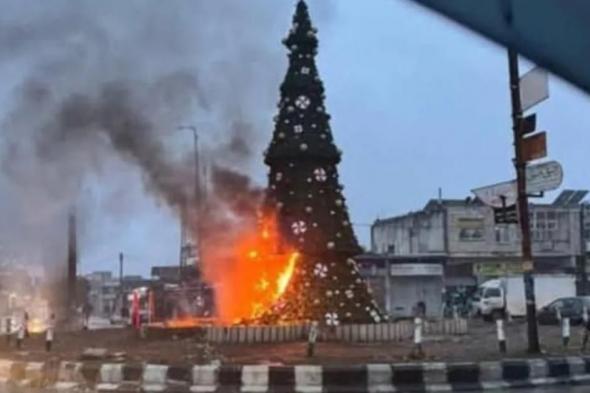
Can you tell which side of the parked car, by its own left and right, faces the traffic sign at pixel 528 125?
left

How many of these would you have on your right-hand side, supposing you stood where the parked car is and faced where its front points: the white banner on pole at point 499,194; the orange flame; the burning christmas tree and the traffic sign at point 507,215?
0

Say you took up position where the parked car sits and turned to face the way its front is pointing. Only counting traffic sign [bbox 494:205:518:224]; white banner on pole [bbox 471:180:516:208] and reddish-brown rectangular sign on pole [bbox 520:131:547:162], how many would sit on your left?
3

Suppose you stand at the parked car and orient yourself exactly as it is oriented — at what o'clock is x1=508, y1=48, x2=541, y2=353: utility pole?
The utility pole is roughly at 9 o'clock from the parked car.

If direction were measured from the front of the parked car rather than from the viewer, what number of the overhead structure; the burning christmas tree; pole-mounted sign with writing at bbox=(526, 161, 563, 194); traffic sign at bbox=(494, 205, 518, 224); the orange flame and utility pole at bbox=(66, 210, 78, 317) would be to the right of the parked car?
0

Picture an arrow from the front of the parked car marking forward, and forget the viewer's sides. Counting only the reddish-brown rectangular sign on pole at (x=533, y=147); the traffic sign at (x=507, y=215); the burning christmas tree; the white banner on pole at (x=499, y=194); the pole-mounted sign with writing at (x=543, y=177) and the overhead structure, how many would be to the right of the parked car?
0

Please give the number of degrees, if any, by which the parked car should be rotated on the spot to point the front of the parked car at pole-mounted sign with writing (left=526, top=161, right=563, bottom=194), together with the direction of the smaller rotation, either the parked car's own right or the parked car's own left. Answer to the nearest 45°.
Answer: approximately 90° to the parked car's own left

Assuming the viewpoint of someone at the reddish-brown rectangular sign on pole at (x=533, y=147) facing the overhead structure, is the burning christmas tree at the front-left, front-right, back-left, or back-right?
back-right

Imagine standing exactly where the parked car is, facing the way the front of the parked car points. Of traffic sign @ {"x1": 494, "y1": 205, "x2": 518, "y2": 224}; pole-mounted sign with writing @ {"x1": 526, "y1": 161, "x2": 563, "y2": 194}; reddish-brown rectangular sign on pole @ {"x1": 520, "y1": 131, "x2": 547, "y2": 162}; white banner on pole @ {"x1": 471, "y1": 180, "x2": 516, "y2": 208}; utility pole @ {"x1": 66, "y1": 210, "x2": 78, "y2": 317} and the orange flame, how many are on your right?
0

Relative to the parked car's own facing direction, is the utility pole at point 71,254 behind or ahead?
ahead

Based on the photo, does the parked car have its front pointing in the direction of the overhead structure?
no

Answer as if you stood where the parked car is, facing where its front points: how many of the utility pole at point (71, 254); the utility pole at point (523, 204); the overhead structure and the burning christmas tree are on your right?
0

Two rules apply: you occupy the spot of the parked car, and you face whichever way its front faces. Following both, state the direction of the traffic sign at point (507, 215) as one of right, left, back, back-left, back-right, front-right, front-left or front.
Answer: left

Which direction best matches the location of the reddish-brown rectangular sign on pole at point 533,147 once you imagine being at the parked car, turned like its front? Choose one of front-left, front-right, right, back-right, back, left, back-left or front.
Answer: left

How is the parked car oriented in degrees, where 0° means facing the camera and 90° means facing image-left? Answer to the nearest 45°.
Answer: approximately 90°

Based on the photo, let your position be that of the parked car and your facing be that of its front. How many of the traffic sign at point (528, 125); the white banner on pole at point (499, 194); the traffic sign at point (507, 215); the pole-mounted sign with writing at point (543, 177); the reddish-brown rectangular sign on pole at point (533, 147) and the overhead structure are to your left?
6

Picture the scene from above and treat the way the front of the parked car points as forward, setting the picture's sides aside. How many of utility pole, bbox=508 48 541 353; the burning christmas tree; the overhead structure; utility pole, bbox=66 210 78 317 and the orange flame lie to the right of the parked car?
0

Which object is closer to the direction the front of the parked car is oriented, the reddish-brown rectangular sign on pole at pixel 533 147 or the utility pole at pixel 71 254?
the utility pole
